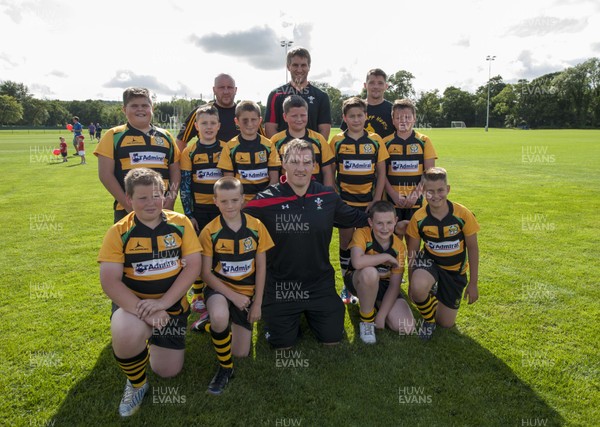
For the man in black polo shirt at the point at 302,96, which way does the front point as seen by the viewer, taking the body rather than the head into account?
toward the camera

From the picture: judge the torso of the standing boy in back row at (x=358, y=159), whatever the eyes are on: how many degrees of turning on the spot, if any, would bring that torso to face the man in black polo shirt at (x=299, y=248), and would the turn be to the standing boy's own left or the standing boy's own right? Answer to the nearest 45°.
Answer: approximately 45° to the standing boy's own right

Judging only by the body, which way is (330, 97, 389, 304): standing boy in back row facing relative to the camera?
toward the camera

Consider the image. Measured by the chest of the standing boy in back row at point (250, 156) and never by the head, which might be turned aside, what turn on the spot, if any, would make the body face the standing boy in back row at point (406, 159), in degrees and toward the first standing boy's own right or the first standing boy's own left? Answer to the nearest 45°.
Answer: approximately 90° to the first standing boy's own left

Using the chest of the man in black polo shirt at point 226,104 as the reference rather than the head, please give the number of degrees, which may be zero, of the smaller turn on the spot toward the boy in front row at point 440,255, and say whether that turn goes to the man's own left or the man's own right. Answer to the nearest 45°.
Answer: approximately 45° to the man's own left

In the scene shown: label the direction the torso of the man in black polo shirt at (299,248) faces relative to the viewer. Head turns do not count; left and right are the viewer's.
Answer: facing the viewer

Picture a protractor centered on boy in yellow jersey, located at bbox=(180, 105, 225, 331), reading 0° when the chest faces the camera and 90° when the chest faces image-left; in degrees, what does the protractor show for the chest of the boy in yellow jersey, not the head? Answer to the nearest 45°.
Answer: approximately 315°

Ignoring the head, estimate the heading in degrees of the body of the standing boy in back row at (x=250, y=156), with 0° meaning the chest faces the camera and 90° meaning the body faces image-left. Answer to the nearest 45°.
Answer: approximately 0°
